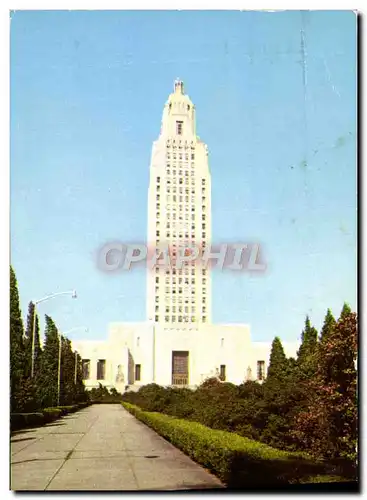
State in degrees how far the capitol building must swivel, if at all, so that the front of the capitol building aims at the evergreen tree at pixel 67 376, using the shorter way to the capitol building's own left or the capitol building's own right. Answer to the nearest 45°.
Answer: approximately 90° to the capitol building's own right

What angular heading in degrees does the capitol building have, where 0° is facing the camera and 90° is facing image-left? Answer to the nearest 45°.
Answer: approximately 0°

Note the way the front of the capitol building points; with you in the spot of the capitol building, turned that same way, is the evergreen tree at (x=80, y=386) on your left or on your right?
on your right

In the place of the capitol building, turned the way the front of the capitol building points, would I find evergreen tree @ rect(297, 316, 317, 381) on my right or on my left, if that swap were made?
on my left

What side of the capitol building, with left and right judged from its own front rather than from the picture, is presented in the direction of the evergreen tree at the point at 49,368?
front

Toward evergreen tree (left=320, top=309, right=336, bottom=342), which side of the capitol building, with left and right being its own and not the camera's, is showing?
front
